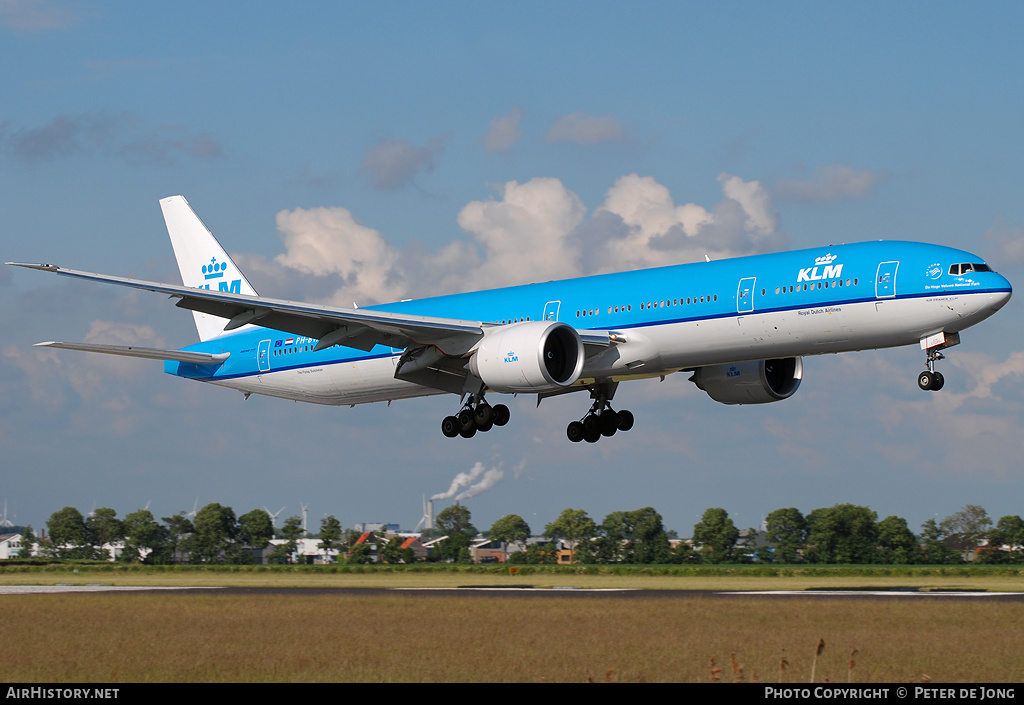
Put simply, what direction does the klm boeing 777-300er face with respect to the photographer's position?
facing the viewer and to the right of the viewer
